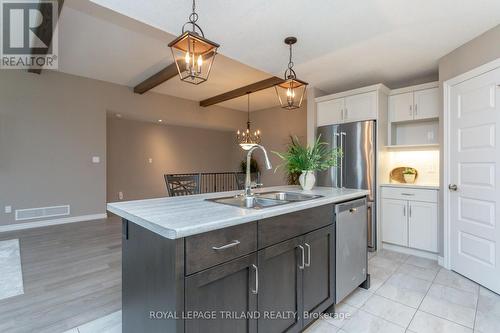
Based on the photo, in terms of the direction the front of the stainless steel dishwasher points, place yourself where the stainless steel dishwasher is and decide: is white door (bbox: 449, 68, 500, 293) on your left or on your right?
on your left

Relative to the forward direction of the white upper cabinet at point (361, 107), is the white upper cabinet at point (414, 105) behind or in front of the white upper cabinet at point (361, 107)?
behind

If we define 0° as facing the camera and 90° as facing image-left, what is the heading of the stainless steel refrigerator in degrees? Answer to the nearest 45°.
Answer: approximately 45°

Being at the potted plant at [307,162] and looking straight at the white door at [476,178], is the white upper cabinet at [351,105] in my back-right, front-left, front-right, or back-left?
front-left

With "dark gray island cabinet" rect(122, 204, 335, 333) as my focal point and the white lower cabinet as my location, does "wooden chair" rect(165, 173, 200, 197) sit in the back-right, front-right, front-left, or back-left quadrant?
front-right

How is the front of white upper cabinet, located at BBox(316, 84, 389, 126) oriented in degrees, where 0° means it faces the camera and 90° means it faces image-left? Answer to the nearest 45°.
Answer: approximately 45°

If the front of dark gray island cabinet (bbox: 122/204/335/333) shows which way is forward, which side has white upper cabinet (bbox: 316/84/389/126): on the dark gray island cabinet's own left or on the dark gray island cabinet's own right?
on the dark gray island cabinet's own left

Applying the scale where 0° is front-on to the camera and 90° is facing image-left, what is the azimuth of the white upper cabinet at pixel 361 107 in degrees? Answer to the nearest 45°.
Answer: approximately 45°

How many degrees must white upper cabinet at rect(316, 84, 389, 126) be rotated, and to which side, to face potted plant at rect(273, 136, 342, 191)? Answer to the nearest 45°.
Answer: approximately 45° to its left

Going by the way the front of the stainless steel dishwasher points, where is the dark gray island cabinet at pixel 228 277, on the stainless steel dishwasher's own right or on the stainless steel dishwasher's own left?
on the stainless steel dishwasher's own right
